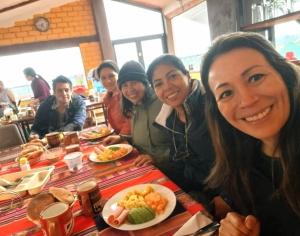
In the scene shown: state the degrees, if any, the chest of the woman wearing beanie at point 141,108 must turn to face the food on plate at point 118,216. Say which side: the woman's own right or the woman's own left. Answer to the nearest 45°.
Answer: approximately 45° to the woman's own left

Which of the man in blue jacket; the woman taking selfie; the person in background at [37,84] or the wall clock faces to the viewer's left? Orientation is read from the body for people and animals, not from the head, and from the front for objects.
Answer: the person in background

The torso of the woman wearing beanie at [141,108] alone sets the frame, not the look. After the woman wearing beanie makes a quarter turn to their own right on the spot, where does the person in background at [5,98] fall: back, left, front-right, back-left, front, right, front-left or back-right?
front

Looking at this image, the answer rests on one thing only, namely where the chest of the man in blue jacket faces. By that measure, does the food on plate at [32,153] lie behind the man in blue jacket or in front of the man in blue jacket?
in front

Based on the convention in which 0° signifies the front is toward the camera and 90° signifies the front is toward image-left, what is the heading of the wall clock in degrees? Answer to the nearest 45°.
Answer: approximately 0°

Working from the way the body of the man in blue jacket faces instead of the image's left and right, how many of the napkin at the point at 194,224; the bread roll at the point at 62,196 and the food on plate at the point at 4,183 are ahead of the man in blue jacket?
3

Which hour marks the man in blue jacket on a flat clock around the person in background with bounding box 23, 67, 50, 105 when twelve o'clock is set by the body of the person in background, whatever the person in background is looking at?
The man in blue jacket is roughly at 9 o'clock from the person in background.

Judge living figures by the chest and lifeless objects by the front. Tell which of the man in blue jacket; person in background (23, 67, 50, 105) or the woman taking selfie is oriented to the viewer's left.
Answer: the person in background

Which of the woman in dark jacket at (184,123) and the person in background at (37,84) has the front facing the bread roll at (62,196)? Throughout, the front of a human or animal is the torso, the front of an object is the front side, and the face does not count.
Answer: the woman in dark jacket

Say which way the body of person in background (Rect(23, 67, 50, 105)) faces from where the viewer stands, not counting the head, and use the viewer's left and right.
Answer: facing to the left of the viewer
